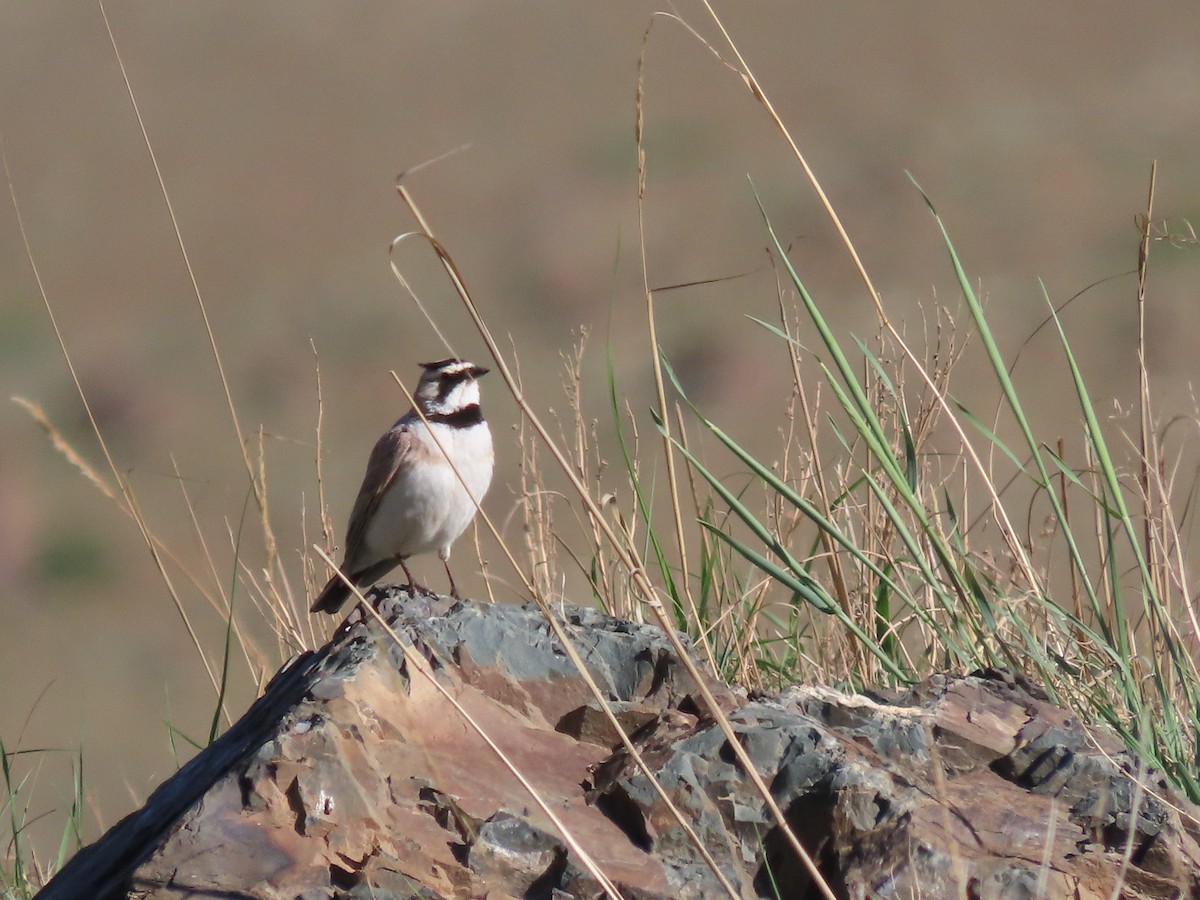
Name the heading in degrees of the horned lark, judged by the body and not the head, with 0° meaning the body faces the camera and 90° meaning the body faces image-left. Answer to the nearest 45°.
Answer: approximately 315°
